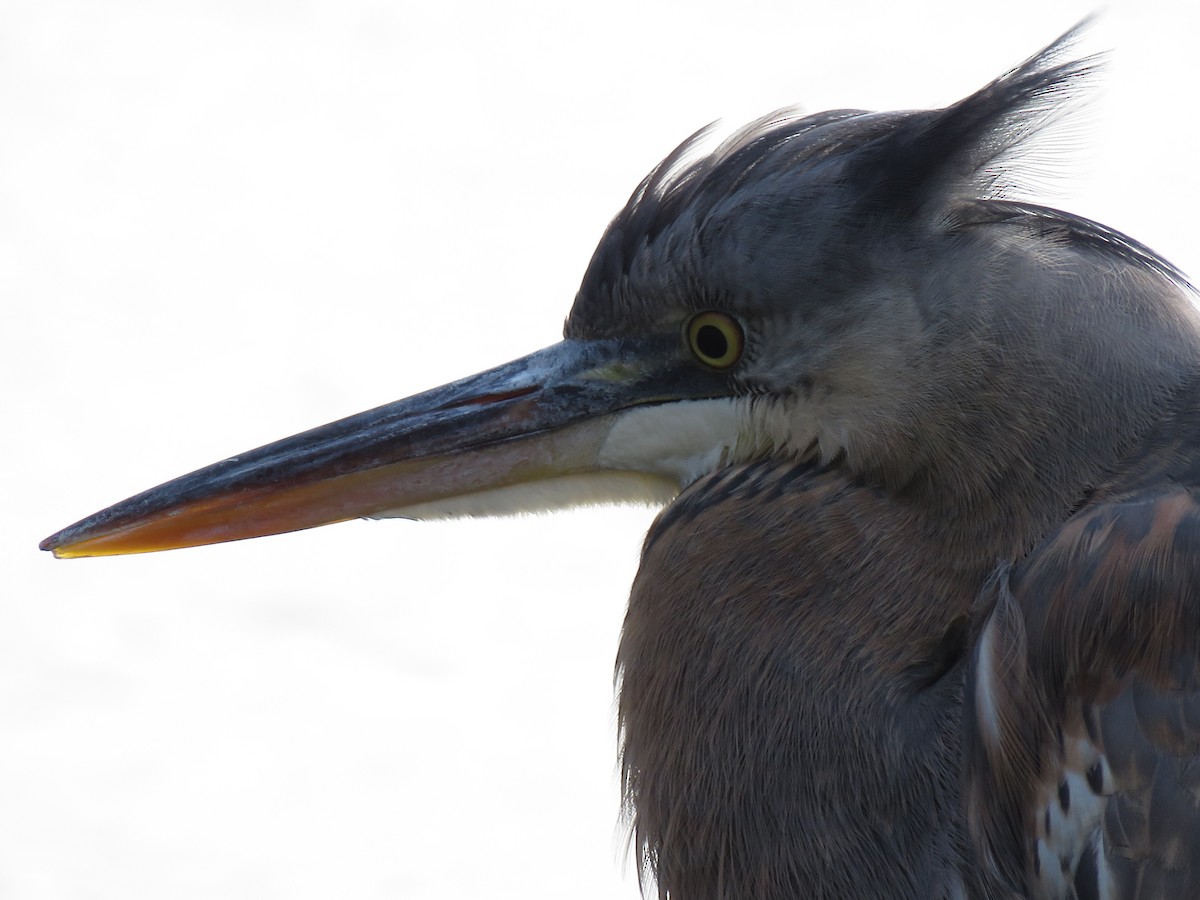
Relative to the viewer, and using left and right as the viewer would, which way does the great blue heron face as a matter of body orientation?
facing to the left of the viewer
